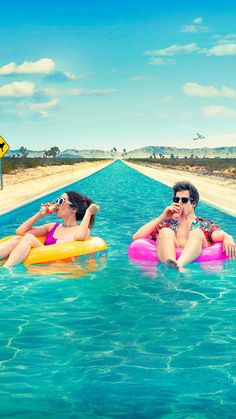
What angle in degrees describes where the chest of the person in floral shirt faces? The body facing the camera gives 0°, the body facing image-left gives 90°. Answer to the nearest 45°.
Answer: approximately 0°

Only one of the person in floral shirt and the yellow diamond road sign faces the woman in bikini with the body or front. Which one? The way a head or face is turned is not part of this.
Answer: the yellow diamond road sign

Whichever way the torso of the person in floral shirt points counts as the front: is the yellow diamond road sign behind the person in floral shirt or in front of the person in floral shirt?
behind

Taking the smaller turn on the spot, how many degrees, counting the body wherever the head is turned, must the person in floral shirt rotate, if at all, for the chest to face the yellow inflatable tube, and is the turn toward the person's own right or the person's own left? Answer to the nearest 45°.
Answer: approximately 90° to the person's own right

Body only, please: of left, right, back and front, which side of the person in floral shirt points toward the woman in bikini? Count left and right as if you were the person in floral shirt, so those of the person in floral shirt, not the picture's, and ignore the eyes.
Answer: right

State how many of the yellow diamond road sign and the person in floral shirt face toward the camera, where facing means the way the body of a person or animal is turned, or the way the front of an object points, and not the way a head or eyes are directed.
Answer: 2

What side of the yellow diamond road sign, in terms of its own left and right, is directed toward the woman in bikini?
front

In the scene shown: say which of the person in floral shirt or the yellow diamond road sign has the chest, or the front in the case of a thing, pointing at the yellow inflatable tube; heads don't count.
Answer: the yellow diamond road sign

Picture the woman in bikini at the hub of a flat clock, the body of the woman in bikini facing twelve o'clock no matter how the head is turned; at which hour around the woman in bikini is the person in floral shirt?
The person in floral shirt is roughly at 8 o'clock from the woman in bikini.

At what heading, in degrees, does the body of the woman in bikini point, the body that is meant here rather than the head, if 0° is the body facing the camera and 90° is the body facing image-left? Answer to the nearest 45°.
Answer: approximately 45°
